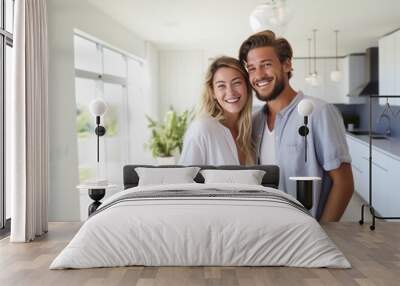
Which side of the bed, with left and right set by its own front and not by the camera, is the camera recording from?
front

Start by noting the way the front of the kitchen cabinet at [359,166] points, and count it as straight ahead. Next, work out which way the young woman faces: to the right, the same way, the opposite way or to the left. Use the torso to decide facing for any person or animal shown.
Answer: to the left

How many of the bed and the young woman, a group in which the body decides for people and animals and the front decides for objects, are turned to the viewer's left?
0

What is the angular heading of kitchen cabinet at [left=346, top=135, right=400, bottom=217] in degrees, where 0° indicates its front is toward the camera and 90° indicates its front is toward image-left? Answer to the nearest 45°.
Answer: approximately 45°

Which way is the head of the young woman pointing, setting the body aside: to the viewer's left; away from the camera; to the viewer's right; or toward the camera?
toward the camera

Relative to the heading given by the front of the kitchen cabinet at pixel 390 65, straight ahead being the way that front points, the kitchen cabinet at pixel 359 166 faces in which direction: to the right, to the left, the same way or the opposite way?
the same way

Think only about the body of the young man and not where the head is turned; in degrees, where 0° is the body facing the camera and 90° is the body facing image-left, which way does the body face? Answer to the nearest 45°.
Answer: approximately 45°
